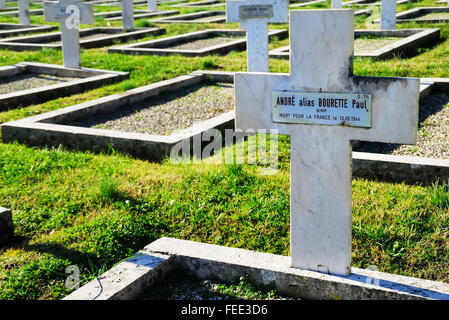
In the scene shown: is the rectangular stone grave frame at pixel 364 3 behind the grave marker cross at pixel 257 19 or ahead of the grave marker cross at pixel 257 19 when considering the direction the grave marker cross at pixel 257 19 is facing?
behind

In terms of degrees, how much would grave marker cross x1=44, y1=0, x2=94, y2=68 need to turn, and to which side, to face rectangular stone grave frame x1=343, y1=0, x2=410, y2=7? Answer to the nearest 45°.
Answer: approximately 135° to its left

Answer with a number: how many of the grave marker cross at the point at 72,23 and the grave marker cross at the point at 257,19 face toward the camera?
2

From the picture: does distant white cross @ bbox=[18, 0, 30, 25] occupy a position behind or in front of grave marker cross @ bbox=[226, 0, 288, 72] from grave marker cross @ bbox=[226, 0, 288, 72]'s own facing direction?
behind

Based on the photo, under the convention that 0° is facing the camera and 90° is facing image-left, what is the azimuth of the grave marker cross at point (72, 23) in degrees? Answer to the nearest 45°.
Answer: approximately 0°

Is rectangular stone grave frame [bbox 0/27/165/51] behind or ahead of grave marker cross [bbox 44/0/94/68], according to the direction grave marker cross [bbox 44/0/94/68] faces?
behind

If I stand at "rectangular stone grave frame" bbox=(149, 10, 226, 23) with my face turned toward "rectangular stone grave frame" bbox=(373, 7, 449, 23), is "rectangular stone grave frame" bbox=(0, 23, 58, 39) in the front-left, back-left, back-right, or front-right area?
back-right

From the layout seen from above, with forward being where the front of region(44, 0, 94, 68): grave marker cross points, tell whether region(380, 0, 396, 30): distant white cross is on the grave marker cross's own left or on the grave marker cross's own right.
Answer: on the grave marker cross's own left

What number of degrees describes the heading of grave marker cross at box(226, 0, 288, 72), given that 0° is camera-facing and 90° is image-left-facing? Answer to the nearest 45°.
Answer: approximately 0°
